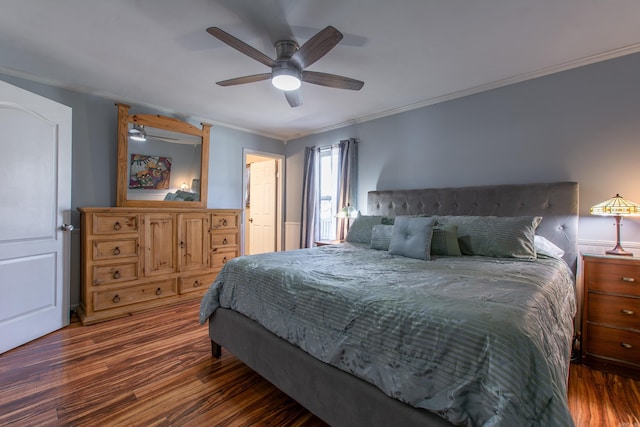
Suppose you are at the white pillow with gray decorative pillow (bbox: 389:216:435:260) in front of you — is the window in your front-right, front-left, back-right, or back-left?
front-right

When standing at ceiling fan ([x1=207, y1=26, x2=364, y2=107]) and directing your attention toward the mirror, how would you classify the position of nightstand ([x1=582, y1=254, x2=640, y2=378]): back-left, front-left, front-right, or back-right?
back-right

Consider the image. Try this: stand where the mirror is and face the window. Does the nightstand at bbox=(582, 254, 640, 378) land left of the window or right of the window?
right

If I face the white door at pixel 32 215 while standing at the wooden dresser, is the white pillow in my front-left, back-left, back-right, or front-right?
back-left

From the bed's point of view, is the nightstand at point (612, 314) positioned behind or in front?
behind

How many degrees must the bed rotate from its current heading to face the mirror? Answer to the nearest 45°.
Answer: approximately 90° to its right

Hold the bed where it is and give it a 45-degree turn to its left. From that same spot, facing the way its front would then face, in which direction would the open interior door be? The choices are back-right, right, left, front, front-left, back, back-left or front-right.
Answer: back-right

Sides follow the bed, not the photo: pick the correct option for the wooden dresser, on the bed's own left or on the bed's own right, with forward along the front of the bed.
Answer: on the bed's own right

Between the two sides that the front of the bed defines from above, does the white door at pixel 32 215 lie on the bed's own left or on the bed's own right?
on the bed's own right
